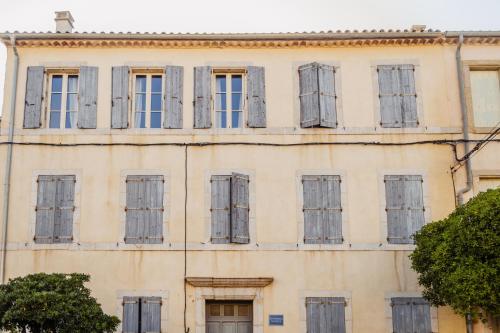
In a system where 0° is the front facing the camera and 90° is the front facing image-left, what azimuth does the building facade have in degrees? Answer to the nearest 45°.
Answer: approximately 0°

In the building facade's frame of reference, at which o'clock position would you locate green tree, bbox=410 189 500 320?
The green tree is roughly at 10 o'clock from the building facade.

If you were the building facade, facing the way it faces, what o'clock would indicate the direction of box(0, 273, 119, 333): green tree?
The green tree is roughly at 2 o'clock from the building facade.
